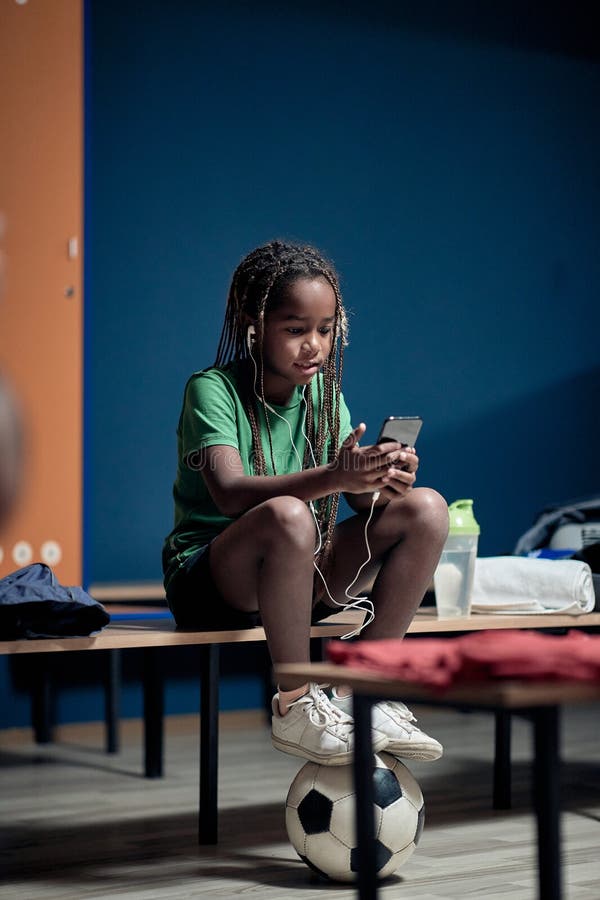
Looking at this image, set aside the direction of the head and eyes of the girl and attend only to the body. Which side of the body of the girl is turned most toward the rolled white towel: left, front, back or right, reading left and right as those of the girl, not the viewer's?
left

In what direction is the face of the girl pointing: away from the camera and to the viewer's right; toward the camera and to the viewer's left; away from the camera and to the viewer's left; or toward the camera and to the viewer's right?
toward the camera and to the viewer's right

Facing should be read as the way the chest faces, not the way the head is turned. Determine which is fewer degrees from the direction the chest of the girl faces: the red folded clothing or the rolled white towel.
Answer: the red folded clothing

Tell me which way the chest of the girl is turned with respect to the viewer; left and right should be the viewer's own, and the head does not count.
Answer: facing the viewer and to the right of the viewer

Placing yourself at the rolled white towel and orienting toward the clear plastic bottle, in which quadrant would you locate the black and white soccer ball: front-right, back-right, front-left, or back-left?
front-left
